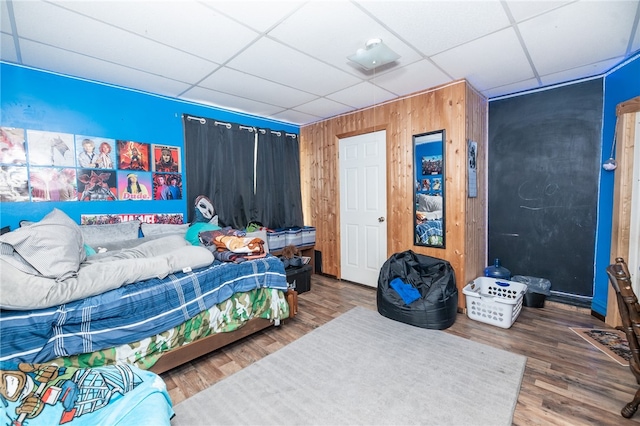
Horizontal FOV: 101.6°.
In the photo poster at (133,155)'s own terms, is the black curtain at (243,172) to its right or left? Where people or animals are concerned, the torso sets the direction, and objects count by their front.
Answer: on its left

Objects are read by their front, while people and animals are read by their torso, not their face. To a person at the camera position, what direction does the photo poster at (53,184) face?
facing the viewer

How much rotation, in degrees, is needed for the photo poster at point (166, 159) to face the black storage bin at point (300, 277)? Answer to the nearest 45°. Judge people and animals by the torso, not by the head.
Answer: approximately 90° to its left

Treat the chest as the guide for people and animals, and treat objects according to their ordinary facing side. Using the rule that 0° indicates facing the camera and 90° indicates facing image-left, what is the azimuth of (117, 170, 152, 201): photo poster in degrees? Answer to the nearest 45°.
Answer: approximately 0°

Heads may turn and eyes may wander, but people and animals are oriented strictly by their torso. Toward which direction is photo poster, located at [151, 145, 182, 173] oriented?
toward the camera

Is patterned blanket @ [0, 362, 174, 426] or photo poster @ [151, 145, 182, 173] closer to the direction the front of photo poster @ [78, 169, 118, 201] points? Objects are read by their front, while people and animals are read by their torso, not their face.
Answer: the patterned blanket

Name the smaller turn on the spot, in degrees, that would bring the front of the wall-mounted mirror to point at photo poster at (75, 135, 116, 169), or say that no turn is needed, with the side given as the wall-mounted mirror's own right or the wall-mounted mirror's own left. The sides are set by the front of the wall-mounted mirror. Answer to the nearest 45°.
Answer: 0° — it already faces it

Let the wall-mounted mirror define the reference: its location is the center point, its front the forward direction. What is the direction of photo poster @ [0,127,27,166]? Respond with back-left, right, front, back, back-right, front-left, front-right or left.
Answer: front

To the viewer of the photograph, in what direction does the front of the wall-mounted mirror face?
facing the viewer and to the left of the viewer

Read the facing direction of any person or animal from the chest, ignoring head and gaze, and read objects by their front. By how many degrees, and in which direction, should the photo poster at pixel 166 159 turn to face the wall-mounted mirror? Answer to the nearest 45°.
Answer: approximately 45° to its left

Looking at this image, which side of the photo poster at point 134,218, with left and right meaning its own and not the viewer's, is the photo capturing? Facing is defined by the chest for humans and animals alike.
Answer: front
